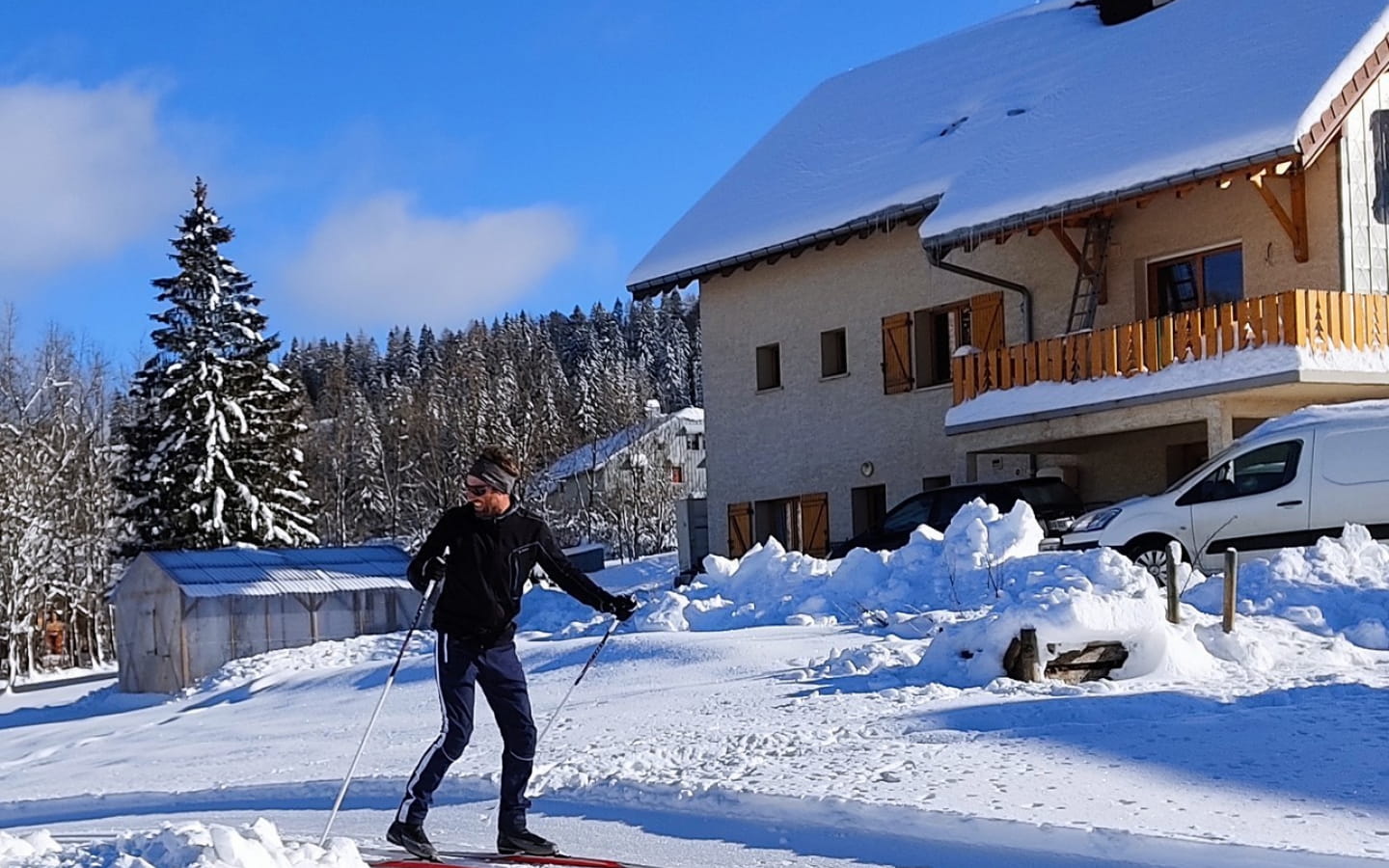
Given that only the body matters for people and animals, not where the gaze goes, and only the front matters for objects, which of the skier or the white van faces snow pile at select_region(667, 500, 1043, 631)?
the white van

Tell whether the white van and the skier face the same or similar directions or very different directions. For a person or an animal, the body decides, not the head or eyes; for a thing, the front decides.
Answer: very different directions

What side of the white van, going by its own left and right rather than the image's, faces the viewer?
left

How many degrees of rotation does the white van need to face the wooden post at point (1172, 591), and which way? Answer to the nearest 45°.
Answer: approximately 90° to its left

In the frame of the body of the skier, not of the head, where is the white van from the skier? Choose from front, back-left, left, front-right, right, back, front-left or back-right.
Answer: left

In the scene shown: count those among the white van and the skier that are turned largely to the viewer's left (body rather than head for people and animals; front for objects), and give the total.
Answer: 1

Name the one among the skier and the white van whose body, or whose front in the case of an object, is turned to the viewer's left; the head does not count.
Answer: the white van
